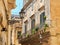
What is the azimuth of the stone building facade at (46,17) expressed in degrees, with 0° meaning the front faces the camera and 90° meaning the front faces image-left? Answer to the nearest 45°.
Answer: approximately 45°

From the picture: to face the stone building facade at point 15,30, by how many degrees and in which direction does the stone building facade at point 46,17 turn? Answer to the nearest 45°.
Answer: approximately 90° to its right
